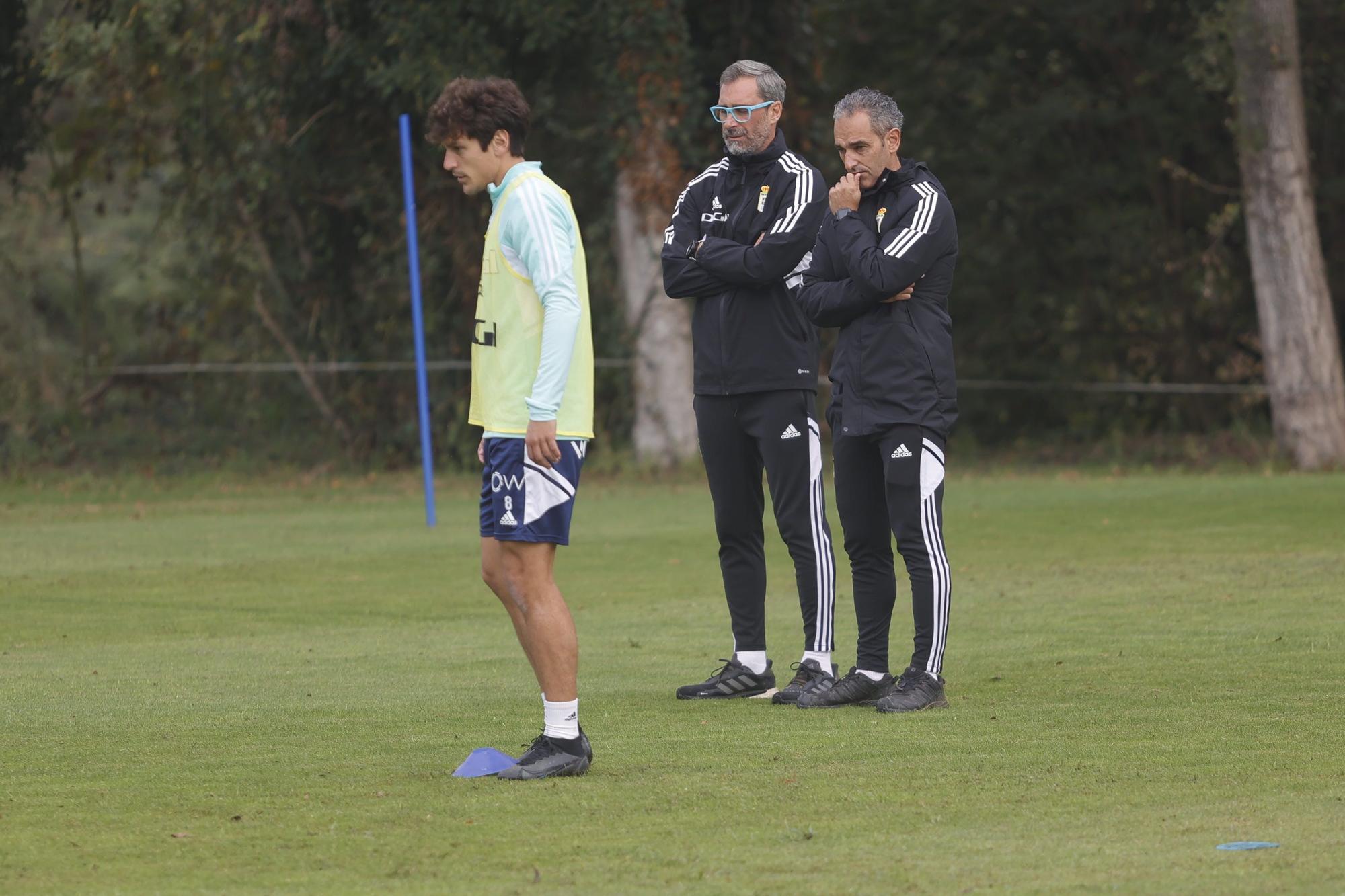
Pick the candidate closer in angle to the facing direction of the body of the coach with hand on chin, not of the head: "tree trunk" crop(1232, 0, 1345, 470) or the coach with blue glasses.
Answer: the coach with blue glasses

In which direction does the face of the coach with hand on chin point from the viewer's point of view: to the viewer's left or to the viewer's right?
to the viewer's left

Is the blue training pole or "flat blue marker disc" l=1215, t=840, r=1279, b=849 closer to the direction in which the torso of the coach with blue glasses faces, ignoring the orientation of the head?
the flat blue marker disc

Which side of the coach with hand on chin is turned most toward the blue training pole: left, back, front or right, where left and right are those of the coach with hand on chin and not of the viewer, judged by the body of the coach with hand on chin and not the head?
right

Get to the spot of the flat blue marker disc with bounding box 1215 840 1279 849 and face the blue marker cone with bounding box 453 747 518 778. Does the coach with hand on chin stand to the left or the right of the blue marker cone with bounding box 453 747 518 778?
right

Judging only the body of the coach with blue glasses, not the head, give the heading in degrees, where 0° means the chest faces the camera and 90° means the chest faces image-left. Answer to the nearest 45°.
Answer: approximately 45°

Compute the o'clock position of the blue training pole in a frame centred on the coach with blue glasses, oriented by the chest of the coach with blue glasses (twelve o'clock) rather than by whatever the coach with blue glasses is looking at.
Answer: The blue training pole is roughly at 4 o'clock from the coach with blue glasses.

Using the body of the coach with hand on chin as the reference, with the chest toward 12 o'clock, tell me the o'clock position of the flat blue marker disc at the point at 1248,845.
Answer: The flat blue marker disc is roughly at 10 o'clock from the coach with hand on chin.

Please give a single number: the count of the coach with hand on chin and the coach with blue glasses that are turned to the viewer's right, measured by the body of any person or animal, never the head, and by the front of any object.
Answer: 0

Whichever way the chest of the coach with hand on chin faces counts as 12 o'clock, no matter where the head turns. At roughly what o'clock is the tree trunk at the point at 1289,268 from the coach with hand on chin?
The tree trunk is roughly at 5 o'clock from the coach with hand on chin.

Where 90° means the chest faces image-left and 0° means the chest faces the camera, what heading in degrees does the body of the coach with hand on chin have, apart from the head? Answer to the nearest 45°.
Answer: approximately 45°

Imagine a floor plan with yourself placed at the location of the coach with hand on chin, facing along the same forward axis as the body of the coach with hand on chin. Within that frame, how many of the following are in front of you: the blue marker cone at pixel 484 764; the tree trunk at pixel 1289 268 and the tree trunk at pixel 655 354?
1

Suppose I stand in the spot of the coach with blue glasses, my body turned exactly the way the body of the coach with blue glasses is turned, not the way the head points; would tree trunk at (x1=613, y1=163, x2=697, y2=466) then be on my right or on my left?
on my right
